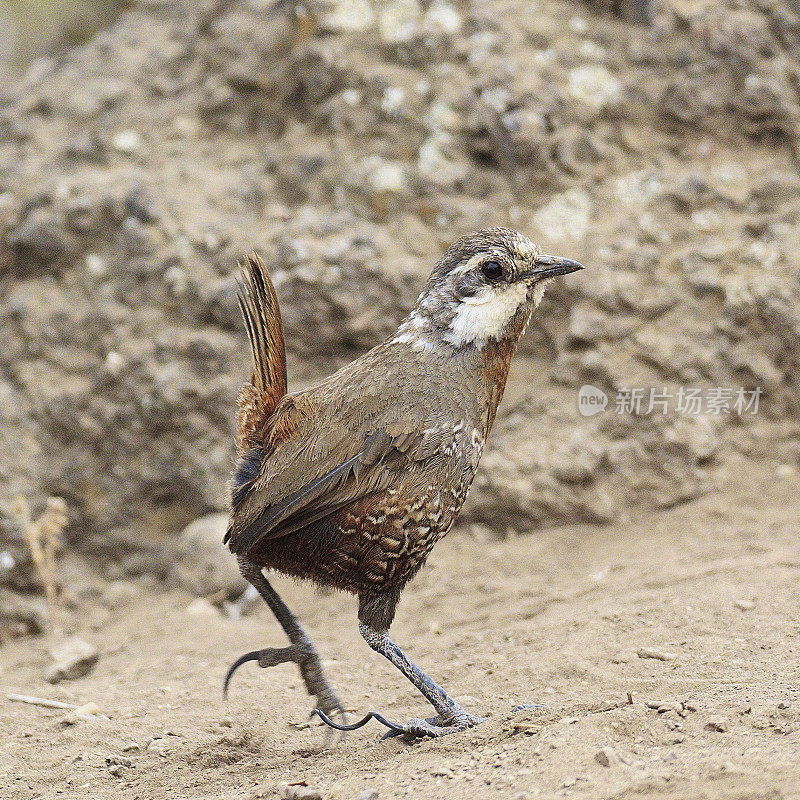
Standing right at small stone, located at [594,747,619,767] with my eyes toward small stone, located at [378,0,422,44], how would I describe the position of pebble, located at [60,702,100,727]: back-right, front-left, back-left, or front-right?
front-left

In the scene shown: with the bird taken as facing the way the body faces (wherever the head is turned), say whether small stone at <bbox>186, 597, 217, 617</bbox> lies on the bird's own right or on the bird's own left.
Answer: on the bird's own left

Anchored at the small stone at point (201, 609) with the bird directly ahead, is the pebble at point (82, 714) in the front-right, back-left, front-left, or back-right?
front-right

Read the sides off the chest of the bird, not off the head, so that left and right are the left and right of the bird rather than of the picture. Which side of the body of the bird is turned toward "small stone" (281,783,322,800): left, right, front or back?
right

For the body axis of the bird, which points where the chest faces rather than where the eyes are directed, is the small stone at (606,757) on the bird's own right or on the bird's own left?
on the bird's own right

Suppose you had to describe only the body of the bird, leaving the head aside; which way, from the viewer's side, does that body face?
to the viewer's right
